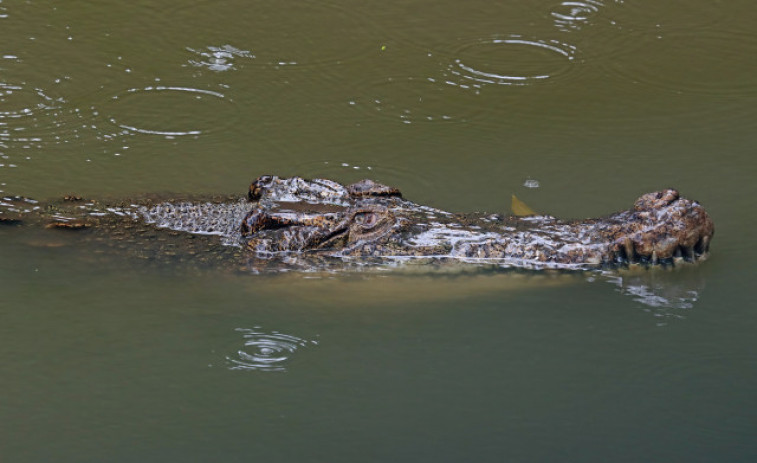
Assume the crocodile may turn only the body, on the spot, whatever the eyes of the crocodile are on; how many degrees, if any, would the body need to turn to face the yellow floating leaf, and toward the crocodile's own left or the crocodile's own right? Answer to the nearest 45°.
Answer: approximately 45° to the crocodile's own left

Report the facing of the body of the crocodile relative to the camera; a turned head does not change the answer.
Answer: to the viewer's right
